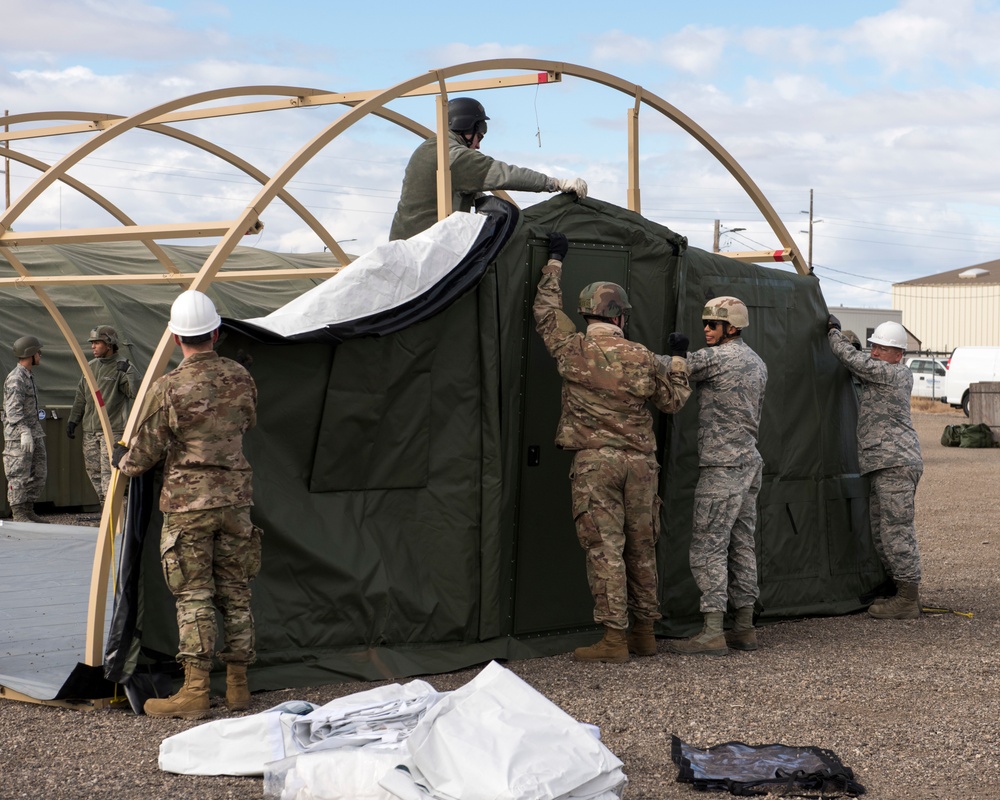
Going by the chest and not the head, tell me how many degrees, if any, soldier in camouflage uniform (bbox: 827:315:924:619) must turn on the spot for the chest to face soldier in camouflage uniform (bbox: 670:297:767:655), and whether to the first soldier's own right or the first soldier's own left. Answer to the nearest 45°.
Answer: approximately 45° to the first soldier's own left

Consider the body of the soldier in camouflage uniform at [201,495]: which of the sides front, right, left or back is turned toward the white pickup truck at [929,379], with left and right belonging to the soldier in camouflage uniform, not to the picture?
front

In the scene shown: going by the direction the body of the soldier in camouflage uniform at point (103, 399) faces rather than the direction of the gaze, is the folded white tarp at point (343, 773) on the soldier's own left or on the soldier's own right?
on the soldier's own left

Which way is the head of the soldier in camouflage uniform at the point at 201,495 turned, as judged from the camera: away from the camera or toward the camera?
away from the camera

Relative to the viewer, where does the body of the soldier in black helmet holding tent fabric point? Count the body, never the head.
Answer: to the viewer's right

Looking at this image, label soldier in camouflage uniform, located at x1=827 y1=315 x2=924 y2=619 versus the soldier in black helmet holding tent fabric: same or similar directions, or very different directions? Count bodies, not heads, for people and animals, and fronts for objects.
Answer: very different directions

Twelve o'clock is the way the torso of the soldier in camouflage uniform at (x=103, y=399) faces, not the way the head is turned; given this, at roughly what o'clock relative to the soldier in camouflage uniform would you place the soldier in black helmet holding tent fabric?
The soldier in black helmet holding tent fabric is roughly at 10 o'clock from the soldier in camouflage uniform.

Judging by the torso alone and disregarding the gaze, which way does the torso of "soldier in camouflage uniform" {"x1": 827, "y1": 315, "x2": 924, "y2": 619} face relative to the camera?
to the viewer's left

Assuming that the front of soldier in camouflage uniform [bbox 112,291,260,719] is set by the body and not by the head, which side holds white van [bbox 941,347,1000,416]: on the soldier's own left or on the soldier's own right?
on the soldier's own right

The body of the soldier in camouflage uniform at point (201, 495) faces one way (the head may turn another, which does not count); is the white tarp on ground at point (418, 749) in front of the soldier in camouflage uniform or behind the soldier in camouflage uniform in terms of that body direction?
behind

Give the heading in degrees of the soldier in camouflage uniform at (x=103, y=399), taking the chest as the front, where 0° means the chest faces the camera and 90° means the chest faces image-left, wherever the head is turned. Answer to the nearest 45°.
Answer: approximately 45°

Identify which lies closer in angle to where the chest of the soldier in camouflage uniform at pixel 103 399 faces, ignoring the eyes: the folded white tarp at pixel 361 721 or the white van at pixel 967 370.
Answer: the folded white tarp
